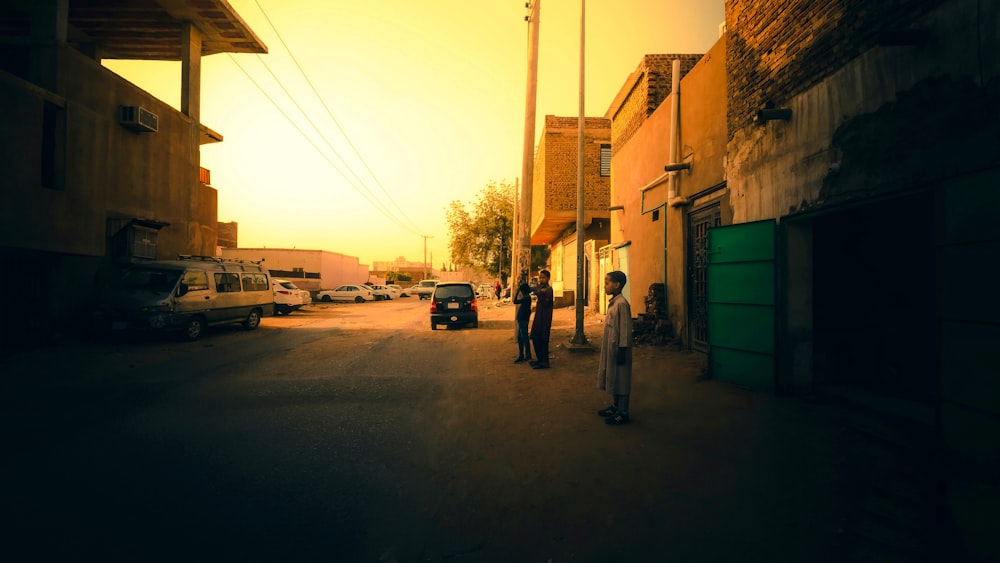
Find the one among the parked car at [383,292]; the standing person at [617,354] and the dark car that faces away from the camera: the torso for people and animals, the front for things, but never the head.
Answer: the dark car

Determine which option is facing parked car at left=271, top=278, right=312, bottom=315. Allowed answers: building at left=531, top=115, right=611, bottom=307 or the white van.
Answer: the building

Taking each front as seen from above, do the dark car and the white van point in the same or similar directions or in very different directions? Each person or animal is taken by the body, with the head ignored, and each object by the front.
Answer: very different directions

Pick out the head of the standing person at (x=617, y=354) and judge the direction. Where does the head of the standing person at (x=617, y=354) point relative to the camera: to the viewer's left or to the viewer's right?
to the viewer's left

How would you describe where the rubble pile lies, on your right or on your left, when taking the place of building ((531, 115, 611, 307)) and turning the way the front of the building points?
on your left

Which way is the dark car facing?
away from the camera

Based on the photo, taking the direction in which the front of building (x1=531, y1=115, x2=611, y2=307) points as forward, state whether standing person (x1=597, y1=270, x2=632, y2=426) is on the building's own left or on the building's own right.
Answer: on the building's own left

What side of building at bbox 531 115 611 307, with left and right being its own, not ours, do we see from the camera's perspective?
left

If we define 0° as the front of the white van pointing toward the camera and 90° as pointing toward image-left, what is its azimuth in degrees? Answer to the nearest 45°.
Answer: approximately 45°

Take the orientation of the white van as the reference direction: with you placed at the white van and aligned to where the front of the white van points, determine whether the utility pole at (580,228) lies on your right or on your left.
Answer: on your left
